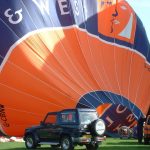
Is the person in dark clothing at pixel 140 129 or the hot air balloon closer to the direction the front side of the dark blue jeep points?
the hot air balloon

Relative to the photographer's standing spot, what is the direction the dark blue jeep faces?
facing away from the viewer and to the left of the viewer

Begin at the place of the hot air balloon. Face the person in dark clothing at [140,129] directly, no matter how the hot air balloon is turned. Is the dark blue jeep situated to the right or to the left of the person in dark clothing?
right

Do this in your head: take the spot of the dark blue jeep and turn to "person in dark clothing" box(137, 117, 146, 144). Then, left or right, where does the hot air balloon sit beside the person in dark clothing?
left
